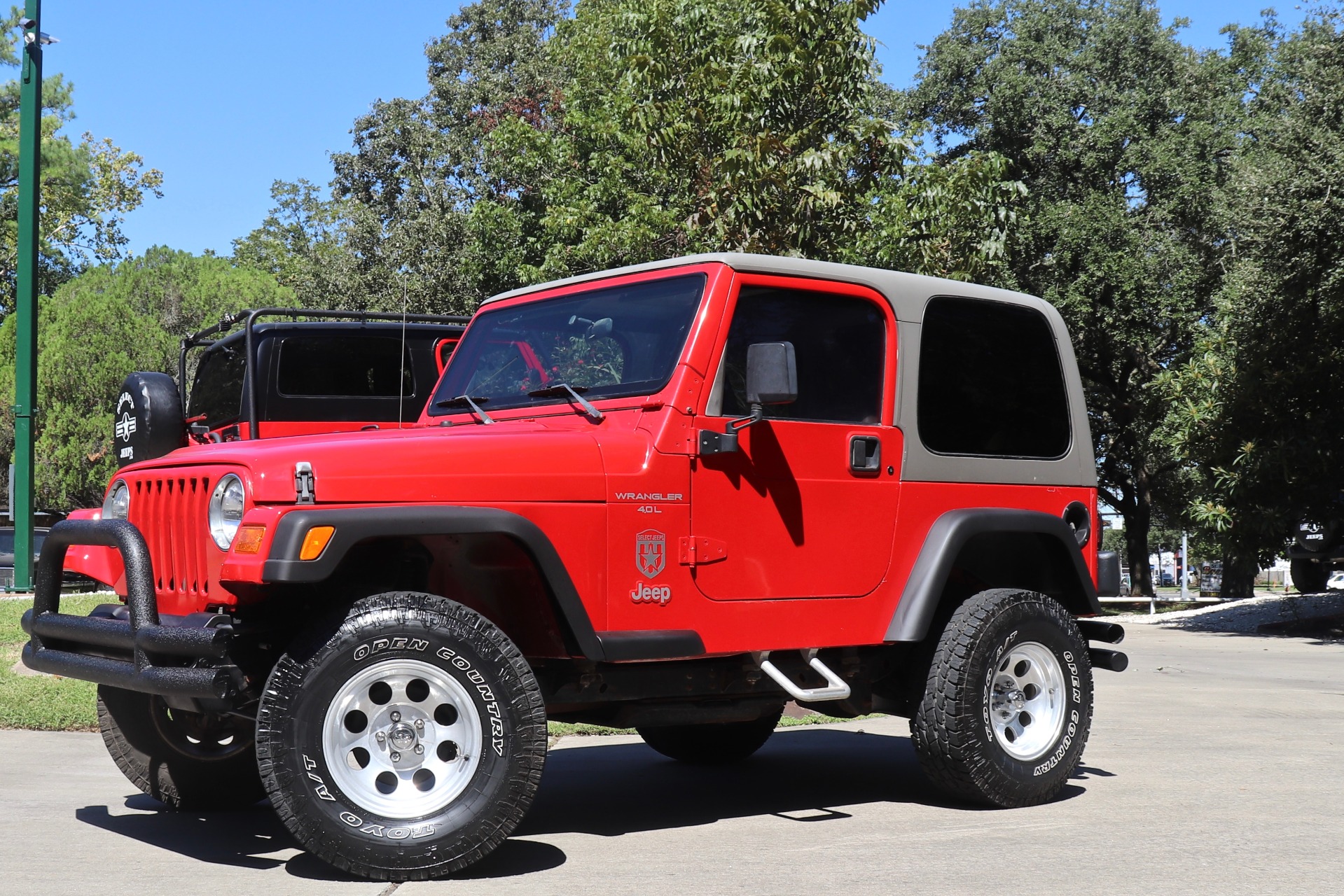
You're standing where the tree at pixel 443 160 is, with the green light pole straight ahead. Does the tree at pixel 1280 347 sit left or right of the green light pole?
left

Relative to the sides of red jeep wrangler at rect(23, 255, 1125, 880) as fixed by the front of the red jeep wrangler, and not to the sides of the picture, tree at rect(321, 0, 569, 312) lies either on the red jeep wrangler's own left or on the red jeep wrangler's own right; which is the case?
on the red jeep wrangler's own right

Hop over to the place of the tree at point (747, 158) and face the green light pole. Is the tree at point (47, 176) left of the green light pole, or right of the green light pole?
right

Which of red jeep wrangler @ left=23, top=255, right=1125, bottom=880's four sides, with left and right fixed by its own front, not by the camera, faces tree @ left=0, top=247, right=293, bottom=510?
right

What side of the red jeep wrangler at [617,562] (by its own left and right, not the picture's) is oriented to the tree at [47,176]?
right

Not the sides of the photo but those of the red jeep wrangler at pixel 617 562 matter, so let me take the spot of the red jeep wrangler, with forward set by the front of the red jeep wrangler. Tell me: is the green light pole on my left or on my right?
on my right

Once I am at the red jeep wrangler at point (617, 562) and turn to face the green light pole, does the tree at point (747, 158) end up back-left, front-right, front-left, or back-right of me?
front-right

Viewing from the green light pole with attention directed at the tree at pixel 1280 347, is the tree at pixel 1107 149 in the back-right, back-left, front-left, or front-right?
front-left

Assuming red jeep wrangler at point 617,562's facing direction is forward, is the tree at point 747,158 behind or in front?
behind

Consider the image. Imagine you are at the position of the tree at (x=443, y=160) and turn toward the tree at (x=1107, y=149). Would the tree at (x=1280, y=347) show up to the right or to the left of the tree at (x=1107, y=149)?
right

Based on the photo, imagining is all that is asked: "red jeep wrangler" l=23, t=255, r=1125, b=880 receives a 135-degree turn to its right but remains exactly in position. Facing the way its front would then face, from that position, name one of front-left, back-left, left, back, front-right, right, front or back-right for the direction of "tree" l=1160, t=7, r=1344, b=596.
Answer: front-right
